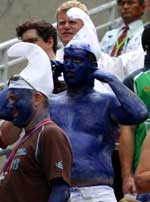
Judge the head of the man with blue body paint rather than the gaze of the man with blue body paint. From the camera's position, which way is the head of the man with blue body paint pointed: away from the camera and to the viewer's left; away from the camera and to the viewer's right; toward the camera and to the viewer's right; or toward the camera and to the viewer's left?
toward the camera and to the viewer's left

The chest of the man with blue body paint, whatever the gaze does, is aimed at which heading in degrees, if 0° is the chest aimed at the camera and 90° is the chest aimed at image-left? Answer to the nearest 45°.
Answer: approximately 45°

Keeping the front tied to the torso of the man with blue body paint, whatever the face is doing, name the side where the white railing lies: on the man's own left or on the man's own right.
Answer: on the man's own right
